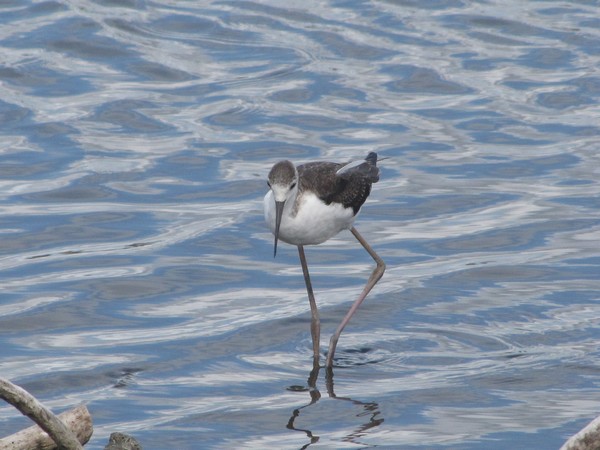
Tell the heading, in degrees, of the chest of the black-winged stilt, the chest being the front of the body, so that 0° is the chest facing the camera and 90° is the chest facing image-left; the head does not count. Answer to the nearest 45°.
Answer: approximately 45°
